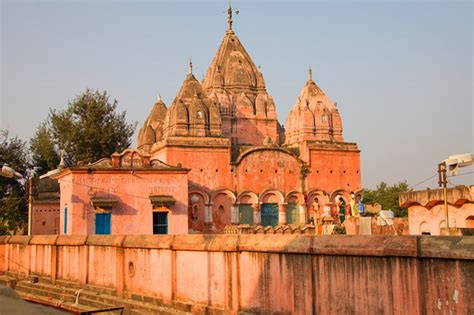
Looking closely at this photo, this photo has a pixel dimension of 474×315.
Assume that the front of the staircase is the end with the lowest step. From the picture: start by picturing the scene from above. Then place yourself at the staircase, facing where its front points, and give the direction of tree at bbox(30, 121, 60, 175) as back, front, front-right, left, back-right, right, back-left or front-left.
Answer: back-right

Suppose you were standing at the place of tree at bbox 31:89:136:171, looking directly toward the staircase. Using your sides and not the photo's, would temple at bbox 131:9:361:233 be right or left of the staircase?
left

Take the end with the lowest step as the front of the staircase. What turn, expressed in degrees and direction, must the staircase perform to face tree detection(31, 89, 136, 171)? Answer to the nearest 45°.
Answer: approximately 135° to its right

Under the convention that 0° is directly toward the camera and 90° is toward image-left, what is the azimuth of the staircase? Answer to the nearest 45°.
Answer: approximately 45°

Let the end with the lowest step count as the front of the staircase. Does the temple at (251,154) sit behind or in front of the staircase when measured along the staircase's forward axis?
behind

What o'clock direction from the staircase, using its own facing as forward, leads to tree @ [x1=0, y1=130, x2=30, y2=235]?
The tree is roughly at 4 o'clock from the staircase.
